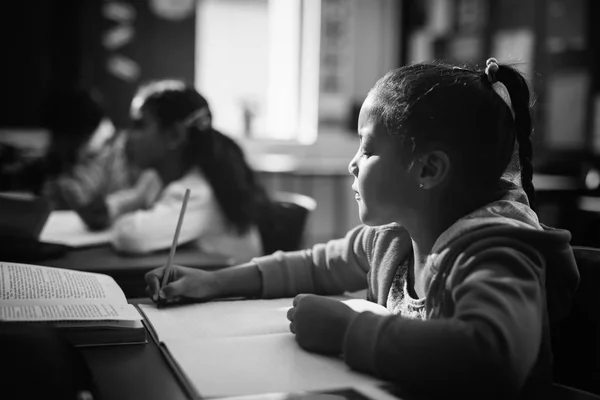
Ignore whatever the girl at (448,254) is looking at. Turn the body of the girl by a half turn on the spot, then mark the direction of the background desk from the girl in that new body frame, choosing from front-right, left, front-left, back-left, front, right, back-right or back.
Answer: back-left

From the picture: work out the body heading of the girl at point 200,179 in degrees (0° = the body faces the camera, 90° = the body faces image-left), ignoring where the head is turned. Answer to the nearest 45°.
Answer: approximately 90°

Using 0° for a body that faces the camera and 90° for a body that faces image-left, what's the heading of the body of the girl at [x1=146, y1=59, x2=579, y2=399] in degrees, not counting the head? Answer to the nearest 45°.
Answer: approximately 90°

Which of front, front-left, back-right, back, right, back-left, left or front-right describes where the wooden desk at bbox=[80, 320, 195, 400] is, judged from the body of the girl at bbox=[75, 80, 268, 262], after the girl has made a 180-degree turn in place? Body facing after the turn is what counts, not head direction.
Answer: right

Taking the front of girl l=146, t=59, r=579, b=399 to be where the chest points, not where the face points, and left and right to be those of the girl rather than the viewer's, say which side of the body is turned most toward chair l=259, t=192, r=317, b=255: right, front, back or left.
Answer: right

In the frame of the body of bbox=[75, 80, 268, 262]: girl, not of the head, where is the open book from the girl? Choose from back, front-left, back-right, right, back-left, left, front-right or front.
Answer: left

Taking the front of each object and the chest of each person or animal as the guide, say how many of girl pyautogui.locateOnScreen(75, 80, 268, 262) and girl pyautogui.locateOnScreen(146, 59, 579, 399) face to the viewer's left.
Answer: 2

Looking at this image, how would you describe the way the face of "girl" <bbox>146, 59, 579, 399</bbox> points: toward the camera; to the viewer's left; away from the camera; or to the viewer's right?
to the viewer's left

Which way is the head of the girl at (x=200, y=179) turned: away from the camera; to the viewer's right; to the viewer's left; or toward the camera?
to the viewer's left
